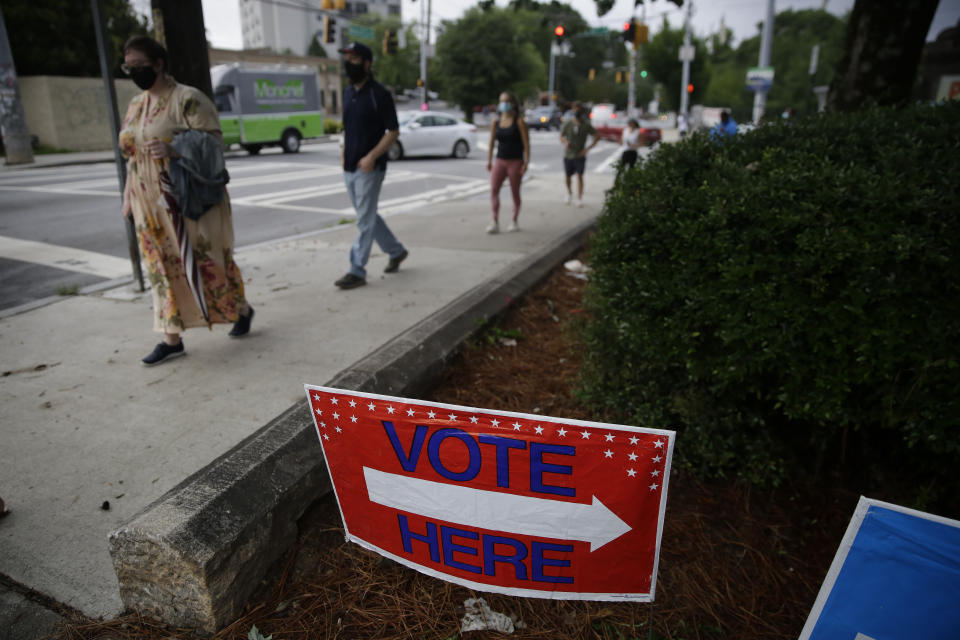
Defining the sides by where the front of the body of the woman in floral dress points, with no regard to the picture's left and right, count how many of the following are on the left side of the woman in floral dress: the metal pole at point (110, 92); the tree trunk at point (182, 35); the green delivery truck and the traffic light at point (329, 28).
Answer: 0

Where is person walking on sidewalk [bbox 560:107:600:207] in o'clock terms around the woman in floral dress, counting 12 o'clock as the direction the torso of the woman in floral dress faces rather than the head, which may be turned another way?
The person walking on sidewalk is roughly at 6 o'clock from the woman in floral dress.

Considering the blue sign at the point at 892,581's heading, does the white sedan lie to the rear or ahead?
to the rear

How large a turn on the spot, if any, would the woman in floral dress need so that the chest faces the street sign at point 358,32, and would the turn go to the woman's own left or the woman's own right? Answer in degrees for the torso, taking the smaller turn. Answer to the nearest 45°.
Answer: approximately 135° to the woman's own right

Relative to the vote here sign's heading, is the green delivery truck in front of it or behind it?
behind

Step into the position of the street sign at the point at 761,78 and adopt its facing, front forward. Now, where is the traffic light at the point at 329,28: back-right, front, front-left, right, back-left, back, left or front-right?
right

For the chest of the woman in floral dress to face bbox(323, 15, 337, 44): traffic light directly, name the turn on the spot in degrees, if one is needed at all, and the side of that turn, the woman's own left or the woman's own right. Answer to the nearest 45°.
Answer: approximately 135° to the woman's own right

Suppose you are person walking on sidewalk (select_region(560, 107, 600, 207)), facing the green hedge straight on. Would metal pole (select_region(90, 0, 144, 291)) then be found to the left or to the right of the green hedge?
right

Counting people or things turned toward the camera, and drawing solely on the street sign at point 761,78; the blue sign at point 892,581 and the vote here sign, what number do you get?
3

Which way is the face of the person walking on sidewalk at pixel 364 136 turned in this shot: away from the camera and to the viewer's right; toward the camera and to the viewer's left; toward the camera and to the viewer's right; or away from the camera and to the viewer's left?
toward the camera and to the viewer's left

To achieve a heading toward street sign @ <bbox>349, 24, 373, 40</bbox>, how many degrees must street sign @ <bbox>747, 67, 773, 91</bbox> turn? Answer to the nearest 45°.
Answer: approximately 90° to its right

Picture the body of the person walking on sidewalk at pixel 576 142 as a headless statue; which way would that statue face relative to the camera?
toward the camera

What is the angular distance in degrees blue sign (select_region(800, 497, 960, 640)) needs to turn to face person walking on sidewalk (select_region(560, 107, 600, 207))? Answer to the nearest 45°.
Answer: approximately 135° to its right

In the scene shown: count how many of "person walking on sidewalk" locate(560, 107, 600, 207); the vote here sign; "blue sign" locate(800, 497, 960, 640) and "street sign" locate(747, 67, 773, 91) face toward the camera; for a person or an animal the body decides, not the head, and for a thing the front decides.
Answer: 4

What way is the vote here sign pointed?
toward the camera

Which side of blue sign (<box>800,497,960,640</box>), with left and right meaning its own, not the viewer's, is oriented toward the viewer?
front

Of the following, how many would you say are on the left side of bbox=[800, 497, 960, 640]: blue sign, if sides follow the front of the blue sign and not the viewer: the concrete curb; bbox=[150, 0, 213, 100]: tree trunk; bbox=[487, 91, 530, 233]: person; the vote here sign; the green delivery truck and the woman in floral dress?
0

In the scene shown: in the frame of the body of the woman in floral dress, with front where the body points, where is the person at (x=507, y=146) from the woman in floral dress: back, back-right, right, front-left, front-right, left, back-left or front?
back

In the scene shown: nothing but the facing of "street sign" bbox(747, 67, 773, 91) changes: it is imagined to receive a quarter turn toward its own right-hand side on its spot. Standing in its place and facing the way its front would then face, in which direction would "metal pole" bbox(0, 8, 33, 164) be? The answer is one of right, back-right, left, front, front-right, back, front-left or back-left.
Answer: front-left

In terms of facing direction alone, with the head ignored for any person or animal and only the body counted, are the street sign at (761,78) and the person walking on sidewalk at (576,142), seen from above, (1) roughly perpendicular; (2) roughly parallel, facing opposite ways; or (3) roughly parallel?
roughly parallel
